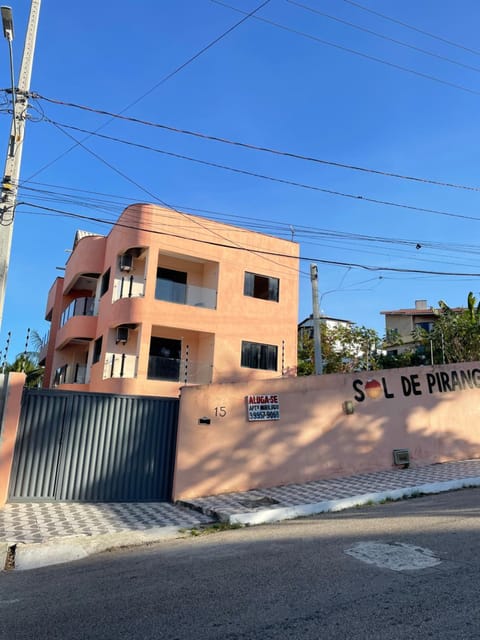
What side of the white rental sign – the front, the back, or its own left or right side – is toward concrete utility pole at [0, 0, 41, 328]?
right

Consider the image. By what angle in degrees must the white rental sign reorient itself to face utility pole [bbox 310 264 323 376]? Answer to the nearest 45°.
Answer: approximately 180°

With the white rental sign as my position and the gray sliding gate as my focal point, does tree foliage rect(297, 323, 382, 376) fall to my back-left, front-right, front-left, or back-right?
back-right

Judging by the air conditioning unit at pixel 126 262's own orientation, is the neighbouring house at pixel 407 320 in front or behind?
behind

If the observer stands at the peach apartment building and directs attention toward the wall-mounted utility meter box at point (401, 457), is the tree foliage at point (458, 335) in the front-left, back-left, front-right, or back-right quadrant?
front-left

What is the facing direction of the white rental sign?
toward the camera

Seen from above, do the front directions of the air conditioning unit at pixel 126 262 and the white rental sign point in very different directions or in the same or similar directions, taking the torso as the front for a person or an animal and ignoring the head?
same or similar directions

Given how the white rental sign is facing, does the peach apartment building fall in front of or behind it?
behind

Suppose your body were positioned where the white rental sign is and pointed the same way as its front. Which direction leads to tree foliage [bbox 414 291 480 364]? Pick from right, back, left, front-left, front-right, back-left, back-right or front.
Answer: back-left

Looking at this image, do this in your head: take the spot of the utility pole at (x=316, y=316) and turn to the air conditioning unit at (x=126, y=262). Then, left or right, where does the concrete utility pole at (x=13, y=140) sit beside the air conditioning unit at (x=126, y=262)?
left

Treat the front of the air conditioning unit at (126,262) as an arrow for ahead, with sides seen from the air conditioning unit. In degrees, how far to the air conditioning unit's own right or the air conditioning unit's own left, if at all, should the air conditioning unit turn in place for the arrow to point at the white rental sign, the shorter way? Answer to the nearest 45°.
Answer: approximately 45° to the air conditioning unit's own left

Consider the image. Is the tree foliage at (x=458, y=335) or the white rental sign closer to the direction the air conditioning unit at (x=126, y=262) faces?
the white rental sign

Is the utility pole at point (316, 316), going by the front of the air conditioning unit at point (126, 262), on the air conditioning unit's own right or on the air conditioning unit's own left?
on the air conditioning unit's own left

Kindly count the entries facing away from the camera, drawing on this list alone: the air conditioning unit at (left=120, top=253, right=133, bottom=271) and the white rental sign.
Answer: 0

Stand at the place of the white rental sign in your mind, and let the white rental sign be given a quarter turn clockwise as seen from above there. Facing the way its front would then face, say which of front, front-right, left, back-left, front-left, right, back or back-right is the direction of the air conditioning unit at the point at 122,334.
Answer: front-right

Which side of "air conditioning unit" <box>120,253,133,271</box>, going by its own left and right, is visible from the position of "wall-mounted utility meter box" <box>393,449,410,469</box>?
left
